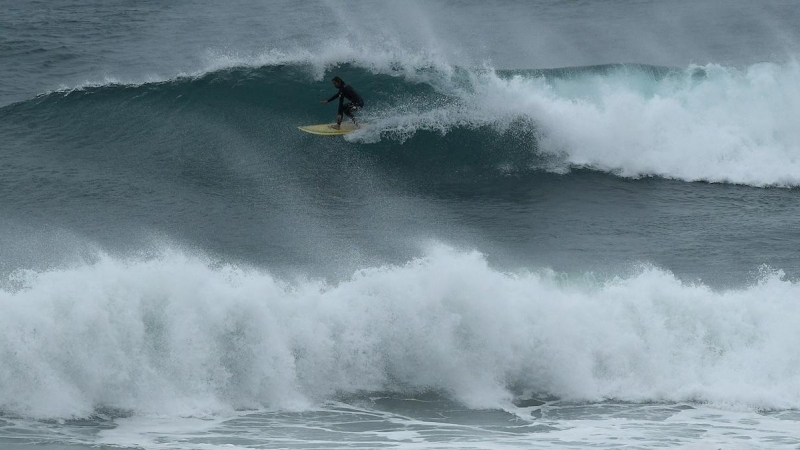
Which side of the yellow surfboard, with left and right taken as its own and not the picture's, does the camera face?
left
